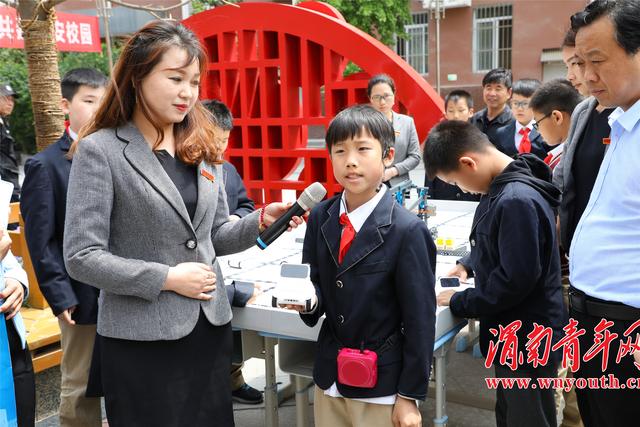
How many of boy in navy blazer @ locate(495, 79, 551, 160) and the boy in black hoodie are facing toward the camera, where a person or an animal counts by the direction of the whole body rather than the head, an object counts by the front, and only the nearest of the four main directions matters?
1

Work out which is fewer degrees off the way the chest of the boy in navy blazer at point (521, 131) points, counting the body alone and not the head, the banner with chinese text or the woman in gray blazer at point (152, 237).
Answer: the woman in gray blazer

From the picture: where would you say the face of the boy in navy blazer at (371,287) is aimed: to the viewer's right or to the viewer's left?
to the viewer's left

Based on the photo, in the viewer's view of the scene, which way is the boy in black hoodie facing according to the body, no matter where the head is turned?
to the viewer's left

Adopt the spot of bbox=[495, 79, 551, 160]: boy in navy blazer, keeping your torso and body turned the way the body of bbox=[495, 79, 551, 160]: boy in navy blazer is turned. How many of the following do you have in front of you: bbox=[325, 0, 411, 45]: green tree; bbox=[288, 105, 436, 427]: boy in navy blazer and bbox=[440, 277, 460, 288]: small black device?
2

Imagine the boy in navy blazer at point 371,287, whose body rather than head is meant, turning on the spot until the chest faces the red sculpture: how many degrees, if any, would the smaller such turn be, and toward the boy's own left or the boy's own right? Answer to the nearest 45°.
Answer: approximately 135° to the boy's own right

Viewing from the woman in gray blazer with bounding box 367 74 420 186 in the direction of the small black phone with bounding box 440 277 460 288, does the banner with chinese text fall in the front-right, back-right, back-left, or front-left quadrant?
back-right

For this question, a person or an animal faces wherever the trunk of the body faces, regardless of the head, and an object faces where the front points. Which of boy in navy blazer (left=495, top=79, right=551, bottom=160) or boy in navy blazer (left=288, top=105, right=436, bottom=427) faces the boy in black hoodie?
boy in navy blazer (left=495, top=79, right=551, bottom=160)

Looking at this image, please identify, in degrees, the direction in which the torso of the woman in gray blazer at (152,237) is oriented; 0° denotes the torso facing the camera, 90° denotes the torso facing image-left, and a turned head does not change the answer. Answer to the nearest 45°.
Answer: approximately 315°

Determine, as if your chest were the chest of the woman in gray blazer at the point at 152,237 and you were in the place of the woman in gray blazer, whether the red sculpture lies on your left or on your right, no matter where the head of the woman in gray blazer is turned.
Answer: on your left
